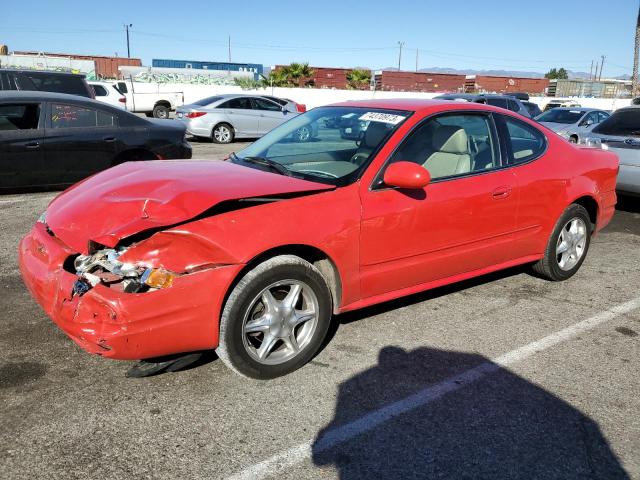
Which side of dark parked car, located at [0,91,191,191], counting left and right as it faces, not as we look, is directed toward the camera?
left

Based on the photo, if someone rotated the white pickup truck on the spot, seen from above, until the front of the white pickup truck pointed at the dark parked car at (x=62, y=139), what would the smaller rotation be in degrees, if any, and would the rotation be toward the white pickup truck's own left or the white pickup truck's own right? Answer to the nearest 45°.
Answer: approximately 90° to the white pickup truck's own left

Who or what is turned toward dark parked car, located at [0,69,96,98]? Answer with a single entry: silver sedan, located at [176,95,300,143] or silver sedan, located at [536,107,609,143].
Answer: silver sedan, located at [536,107,609,143]

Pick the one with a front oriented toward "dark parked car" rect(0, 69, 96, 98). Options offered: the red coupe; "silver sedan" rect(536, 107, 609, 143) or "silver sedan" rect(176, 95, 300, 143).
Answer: "silver sedan" rect(536, 107, 609, 143)

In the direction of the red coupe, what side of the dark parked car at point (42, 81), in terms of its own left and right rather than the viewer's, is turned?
left

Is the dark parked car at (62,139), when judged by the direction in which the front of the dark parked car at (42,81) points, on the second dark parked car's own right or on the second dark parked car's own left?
on the second dark parked car's own left

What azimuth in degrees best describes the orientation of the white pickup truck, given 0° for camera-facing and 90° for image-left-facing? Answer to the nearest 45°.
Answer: approximately 90°

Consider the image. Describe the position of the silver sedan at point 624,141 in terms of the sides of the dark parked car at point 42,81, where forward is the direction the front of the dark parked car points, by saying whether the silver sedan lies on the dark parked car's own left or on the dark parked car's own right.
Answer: on the dark parked car's own left

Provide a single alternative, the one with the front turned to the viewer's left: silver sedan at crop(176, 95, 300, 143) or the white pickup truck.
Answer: the white pickup truck

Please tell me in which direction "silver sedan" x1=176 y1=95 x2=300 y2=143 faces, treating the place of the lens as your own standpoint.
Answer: facing away from the viewer and to the right of the viewer

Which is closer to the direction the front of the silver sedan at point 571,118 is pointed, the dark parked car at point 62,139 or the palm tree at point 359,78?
the dark parked car

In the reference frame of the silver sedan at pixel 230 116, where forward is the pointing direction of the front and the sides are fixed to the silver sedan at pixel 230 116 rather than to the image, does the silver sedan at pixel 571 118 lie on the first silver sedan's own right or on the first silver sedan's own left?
on the first silver sedan's own right

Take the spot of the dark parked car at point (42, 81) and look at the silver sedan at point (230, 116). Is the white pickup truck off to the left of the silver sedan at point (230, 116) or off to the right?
left
